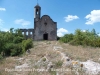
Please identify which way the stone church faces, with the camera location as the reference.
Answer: facing the viewer
